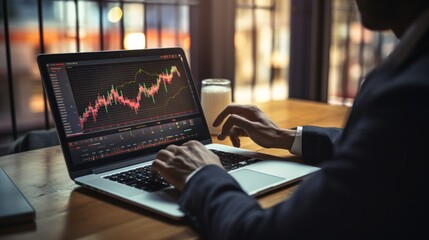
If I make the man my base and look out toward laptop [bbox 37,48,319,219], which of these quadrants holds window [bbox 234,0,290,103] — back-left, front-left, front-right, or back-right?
front-right

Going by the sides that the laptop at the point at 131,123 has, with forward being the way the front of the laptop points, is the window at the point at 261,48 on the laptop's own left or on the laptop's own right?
on the laptop's own left

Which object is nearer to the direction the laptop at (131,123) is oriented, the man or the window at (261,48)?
the man

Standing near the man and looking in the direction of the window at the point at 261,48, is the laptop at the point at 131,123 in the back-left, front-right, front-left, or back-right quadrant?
front-left

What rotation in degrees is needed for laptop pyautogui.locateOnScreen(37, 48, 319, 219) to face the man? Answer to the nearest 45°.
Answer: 0° — it already faces them

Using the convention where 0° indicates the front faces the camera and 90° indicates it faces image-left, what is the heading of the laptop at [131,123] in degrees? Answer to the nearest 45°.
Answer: approximately 315°
